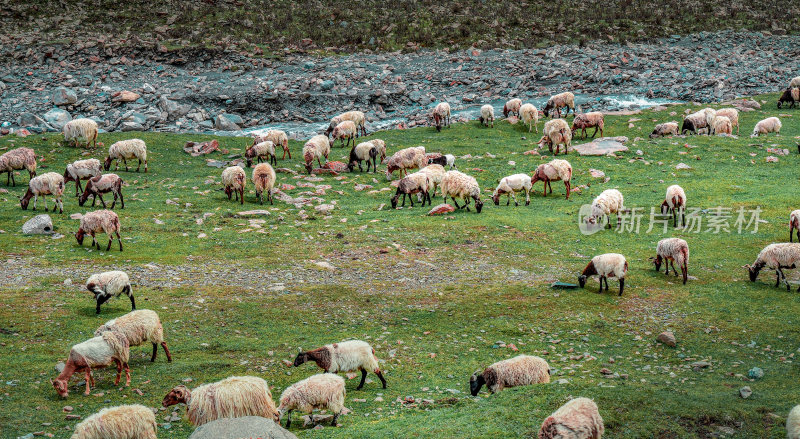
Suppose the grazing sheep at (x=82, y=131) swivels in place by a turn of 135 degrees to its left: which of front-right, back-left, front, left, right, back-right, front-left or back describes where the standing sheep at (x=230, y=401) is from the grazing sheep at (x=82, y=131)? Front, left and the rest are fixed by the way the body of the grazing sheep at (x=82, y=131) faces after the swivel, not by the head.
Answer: front-right

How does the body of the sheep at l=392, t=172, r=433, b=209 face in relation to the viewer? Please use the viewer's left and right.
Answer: facing to the left of the viewer

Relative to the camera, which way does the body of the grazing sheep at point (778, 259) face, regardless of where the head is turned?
to the viewer's left

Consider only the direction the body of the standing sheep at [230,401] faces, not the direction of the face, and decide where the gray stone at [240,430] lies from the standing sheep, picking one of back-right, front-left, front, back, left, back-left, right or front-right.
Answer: left

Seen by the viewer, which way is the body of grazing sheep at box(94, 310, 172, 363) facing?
to the viewer's left

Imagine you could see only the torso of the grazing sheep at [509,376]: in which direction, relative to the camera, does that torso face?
to the viewer's left

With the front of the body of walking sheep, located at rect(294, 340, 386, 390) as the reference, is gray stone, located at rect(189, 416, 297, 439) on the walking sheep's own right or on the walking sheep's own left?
on the walking sheep's own left

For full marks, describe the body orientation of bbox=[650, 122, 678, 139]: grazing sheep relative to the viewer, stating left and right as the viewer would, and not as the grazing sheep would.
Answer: facing to the left of the viewer

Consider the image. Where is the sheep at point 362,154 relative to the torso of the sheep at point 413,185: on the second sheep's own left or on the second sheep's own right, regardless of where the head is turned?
on the second sheep's own right

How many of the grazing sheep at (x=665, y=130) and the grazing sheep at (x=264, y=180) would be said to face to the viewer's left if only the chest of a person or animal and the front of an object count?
1

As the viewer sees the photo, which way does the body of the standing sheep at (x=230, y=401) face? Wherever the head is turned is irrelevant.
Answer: to the viewer's left

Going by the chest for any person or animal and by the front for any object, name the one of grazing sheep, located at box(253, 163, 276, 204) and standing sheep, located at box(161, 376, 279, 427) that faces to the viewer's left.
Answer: standing sheep, located at box(161, 376, 279, 427)

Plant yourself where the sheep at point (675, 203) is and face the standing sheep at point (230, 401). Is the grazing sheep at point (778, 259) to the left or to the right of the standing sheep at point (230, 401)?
left

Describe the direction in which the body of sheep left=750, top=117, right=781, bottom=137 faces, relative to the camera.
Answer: to the viewer's left

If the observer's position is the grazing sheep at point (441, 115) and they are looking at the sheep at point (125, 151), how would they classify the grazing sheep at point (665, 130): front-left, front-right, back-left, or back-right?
back-left
